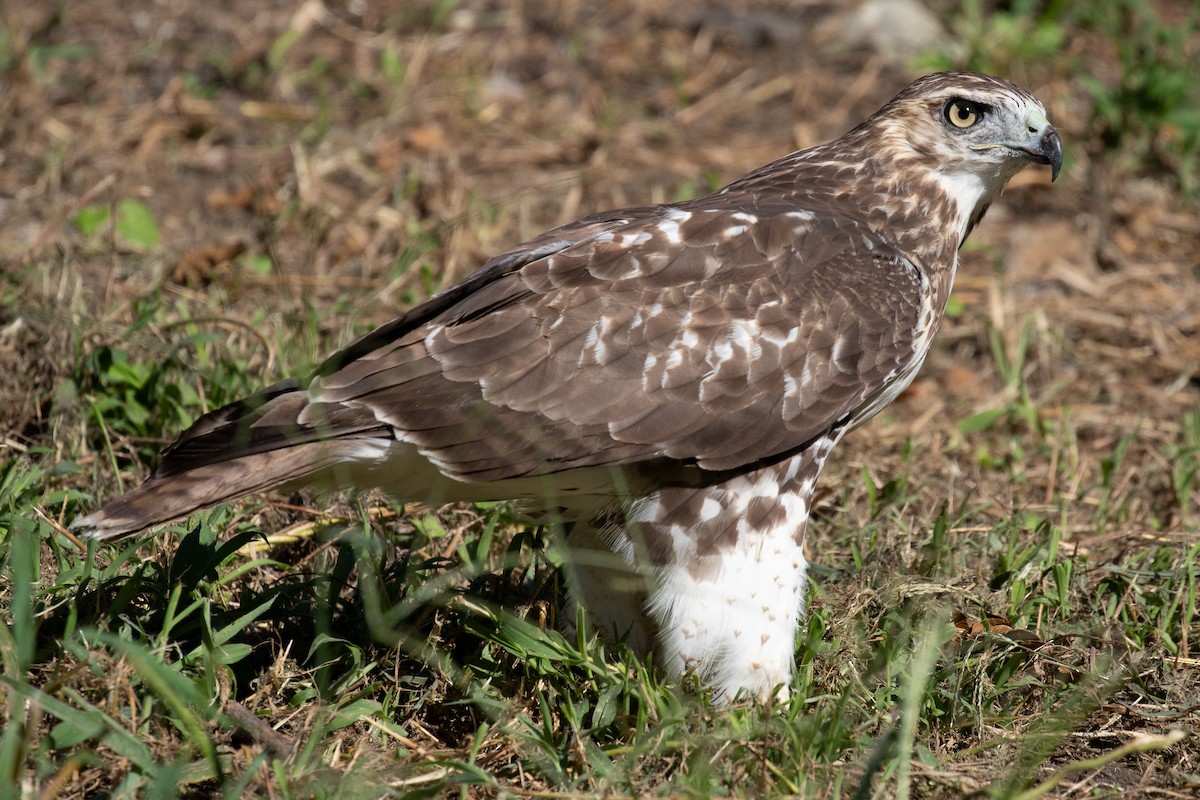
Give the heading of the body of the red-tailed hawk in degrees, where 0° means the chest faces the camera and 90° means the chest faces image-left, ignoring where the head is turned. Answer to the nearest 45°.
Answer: approximately 270°
